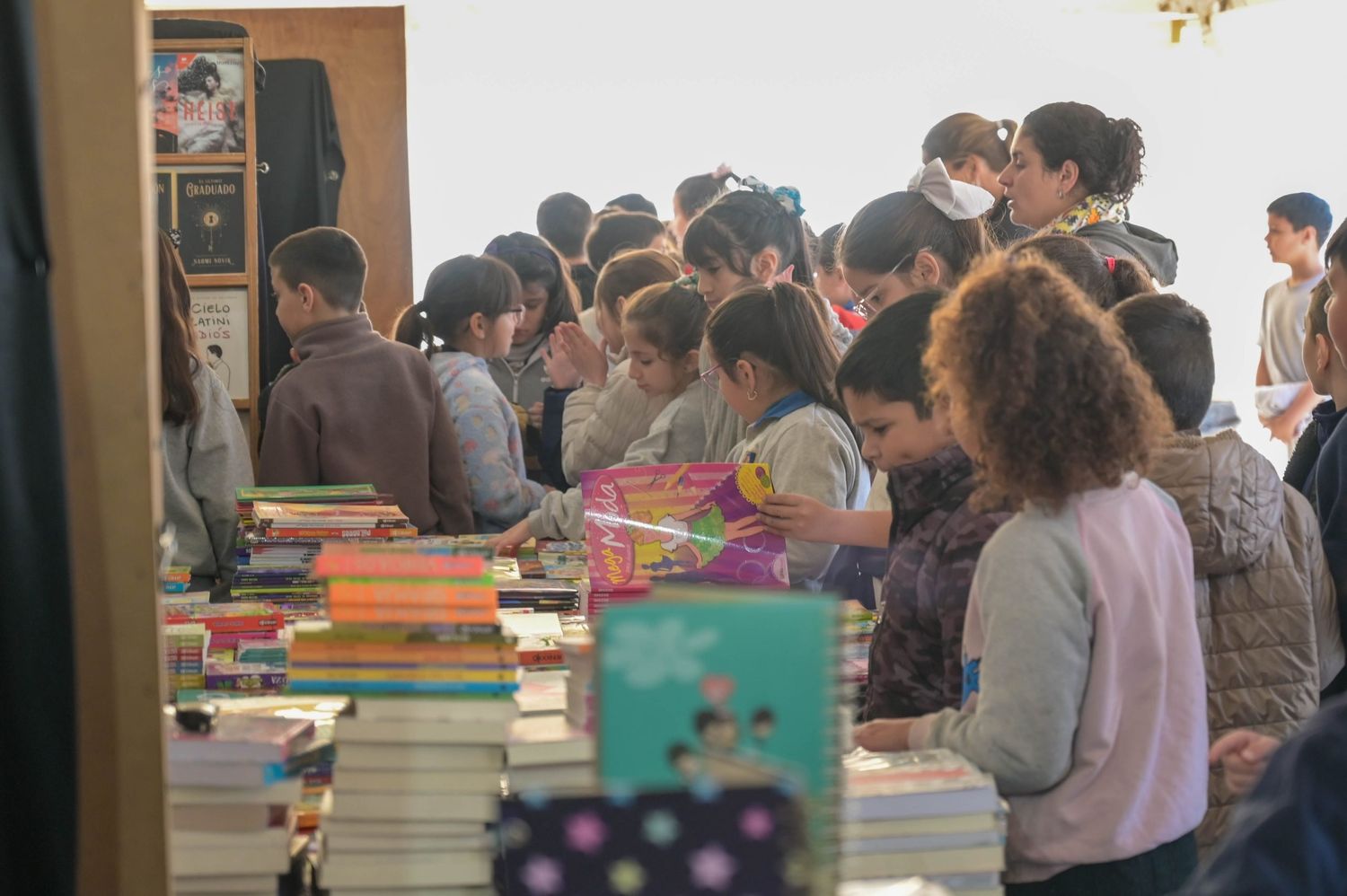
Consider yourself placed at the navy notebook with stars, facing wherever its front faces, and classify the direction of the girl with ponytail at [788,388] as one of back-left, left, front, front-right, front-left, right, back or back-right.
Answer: back

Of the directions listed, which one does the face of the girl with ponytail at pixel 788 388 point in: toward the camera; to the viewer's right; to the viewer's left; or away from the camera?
to the viewer's left

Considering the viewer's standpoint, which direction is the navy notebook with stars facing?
facing the viewer

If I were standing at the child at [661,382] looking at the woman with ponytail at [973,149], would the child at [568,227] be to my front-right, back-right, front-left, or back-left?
front-left

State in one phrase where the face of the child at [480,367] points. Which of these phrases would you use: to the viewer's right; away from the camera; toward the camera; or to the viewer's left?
to the viewer's right

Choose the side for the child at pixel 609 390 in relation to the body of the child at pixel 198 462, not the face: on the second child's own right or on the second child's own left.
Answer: on the second child's own right

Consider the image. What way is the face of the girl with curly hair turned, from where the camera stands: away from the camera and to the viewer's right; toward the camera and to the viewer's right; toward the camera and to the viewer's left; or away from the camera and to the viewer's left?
away from the camera and to the viewer's left

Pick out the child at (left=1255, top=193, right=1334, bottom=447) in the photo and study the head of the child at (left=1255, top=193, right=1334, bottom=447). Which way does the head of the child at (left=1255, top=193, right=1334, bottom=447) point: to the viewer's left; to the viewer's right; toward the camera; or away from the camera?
to the viewer's left

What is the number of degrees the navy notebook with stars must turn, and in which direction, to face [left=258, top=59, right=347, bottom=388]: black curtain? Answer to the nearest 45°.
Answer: approximately 180°

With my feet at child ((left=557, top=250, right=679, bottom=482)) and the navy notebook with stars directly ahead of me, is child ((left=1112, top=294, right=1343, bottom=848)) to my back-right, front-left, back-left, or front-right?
front-left

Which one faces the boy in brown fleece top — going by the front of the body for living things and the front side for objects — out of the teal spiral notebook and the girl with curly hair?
the girl with curly hair

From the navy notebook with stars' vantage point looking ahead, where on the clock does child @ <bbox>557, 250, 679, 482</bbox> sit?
The child is roughly at 6 o'clock from the navy notebook with stars.

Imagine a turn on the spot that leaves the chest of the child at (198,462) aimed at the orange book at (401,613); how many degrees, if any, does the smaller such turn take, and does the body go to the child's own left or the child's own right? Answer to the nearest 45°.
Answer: approximately 180°

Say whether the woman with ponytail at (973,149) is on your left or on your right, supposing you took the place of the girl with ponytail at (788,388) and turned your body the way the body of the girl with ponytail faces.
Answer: on your right

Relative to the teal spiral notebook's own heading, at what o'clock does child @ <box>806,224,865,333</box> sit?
The child is roughly at 6 o'clock from the teal spiral notebook.
